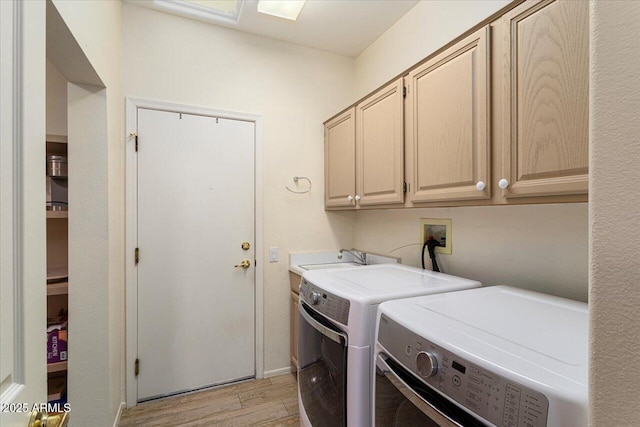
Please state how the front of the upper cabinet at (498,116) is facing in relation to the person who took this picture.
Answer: facing the viewer and to the left of the viewer

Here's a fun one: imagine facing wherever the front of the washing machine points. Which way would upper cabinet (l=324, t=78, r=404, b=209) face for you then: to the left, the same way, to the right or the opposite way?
the same way

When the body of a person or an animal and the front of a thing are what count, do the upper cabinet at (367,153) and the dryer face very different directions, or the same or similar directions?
same or similar directions

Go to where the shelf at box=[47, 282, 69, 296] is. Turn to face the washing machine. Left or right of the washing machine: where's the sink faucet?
left

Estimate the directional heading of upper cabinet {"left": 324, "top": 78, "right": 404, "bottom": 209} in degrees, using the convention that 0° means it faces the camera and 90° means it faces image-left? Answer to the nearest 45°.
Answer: approximately 45°

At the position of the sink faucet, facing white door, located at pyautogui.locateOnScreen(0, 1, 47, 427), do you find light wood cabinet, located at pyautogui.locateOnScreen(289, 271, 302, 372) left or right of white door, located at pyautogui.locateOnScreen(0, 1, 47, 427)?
right

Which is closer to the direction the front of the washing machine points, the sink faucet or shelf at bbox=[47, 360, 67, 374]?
the shelf

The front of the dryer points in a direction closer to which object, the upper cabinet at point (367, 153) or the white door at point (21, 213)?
the white door

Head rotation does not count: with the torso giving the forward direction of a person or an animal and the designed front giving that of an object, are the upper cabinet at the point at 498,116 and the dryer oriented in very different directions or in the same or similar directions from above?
same or similar directions
